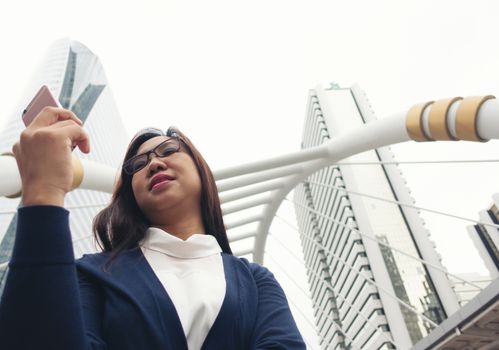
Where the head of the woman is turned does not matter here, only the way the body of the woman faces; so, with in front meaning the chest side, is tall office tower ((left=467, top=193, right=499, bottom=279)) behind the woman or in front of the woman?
behind

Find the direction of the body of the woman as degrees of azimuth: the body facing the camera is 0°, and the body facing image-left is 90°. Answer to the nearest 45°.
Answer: approximately 0°

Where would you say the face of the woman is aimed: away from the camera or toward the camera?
toward the camera
